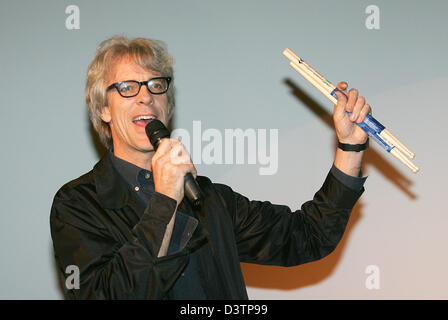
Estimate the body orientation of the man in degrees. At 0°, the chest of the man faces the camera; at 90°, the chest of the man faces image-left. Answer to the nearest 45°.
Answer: approximately 315°
